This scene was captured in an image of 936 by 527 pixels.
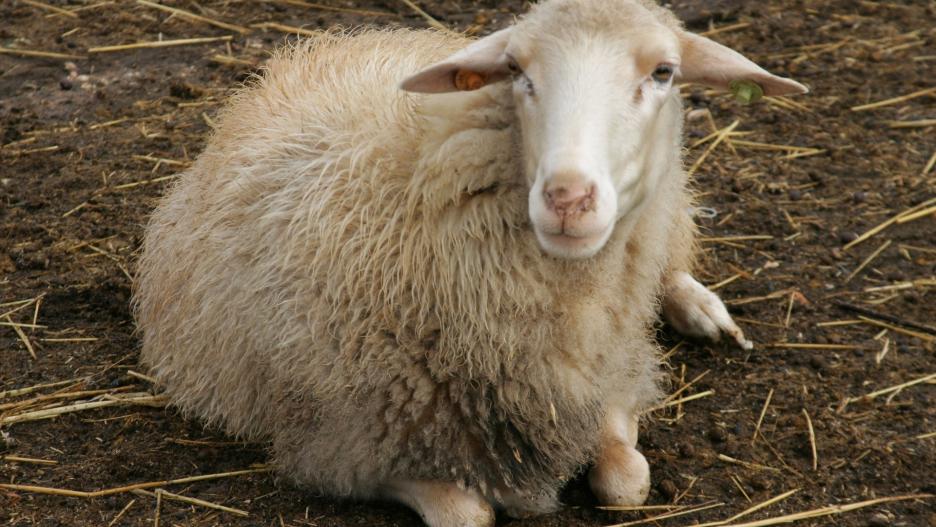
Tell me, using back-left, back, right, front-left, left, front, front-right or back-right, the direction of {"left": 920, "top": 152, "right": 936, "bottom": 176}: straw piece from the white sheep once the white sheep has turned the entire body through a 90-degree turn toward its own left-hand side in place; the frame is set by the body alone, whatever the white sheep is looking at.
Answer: front

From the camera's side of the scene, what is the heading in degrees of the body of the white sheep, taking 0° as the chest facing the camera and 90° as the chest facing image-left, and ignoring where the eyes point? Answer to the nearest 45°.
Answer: approximately 315°

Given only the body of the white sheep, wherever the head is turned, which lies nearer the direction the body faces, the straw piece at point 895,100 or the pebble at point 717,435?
the pebble

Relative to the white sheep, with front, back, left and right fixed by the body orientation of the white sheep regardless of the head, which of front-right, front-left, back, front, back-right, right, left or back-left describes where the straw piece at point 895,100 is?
left

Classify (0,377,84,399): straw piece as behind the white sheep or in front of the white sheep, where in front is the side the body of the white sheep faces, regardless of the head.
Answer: behind

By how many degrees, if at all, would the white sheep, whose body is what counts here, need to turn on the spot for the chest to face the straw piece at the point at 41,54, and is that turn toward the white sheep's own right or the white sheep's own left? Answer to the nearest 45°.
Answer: approximately 180°

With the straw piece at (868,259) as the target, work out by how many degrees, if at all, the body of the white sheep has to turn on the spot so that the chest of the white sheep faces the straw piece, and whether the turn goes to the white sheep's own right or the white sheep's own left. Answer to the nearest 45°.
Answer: approximately 90° to the white sheep's own left

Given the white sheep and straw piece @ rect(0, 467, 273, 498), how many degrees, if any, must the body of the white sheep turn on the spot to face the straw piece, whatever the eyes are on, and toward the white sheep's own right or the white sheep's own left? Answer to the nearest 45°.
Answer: approximately 135° to the white sheep's own right

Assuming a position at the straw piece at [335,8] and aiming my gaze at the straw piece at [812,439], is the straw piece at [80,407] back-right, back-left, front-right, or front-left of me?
front-right
